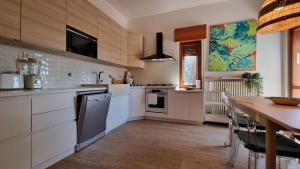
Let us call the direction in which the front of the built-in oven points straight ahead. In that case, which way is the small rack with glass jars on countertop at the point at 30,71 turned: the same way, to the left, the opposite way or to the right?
to the left

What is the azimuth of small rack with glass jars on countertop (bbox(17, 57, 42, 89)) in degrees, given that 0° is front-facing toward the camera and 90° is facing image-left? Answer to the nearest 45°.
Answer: approximately 315°

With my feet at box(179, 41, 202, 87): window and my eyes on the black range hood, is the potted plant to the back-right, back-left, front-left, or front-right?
back-left

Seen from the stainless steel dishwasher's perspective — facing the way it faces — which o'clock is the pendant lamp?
The pendant lamp is roughly at 12 o'clock from the stainless steel dishwasher.

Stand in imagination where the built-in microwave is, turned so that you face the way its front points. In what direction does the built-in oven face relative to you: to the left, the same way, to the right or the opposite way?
to the right

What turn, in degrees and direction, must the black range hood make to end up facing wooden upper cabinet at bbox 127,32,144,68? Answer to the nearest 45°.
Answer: approximately 90° to its right

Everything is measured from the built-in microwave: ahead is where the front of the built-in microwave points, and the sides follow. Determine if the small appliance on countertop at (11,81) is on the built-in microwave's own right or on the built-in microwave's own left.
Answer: on the built-in microwave's own right
